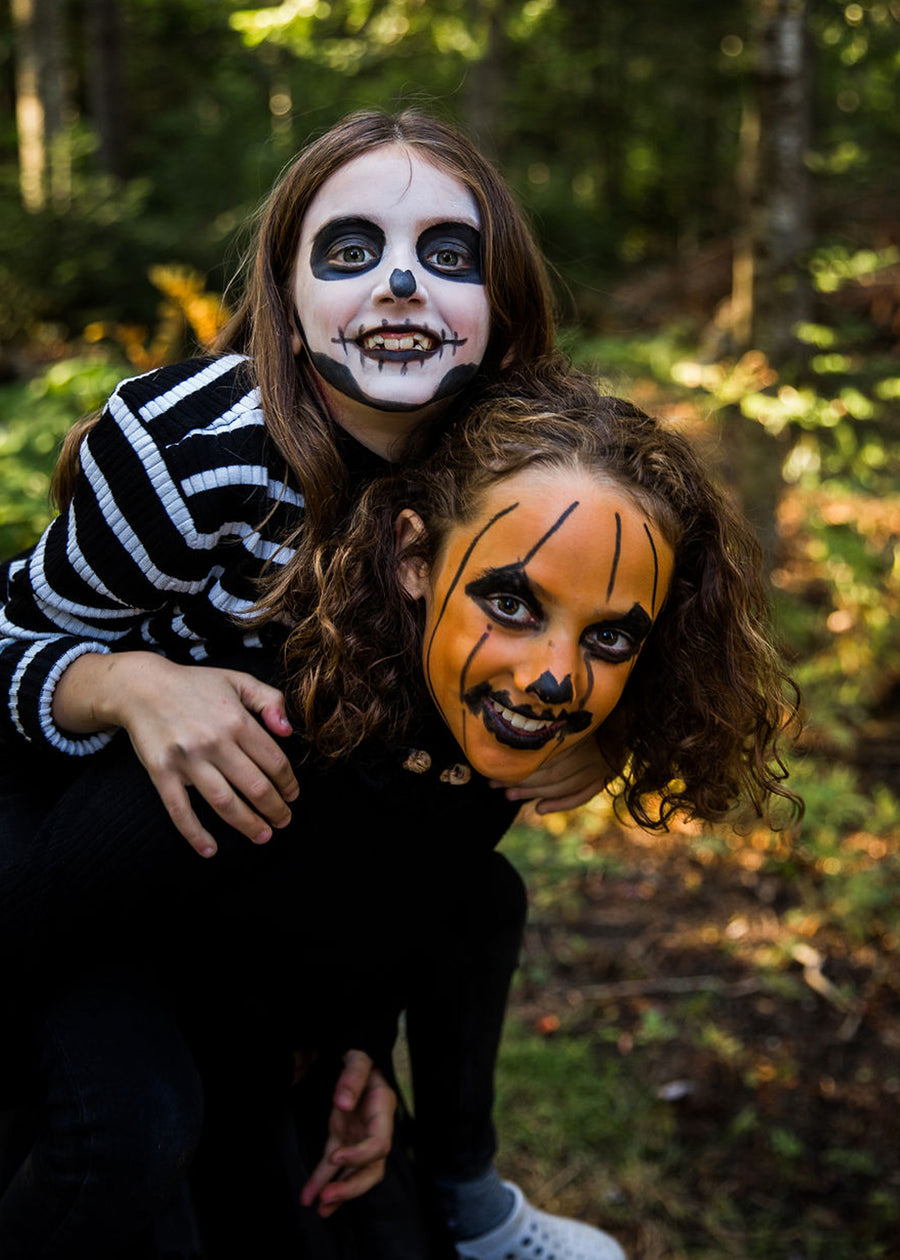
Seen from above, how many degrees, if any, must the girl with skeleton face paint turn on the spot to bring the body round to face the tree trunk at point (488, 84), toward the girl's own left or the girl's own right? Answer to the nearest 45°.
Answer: approximately 135° to the girl's own left

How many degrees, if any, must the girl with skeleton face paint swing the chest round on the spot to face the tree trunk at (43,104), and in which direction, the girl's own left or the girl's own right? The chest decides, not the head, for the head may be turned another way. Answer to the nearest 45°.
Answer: approximately 135° to the girl's own left

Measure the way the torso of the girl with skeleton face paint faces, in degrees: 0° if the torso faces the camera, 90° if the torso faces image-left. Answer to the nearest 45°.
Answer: approximately 315°

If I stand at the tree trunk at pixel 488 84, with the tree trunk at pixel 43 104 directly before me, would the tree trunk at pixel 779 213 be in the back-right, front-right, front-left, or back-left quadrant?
back-left

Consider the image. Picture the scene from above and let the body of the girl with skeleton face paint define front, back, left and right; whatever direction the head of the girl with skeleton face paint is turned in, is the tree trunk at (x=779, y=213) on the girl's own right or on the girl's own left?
on the girl's own left
